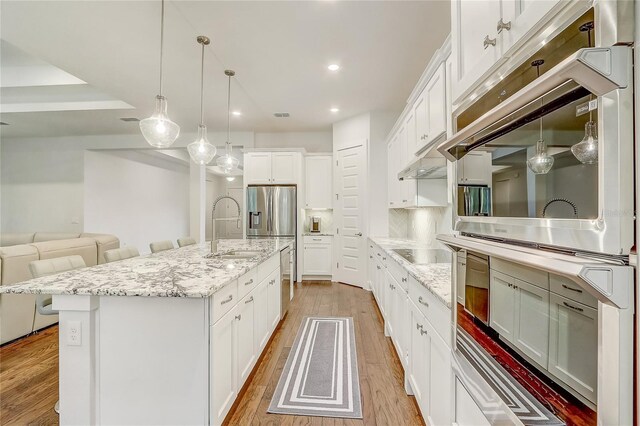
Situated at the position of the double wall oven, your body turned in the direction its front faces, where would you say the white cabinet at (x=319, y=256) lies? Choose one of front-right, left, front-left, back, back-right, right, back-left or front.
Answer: right

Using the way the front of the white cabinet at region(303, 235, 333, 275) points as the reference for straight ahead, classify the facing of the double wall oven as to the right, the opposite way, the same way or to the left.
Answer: to the right

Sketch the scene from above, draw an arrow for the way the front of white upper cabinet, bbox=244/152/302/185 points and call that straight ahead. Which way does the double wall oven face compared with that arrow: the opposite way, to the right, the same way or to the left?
to the right

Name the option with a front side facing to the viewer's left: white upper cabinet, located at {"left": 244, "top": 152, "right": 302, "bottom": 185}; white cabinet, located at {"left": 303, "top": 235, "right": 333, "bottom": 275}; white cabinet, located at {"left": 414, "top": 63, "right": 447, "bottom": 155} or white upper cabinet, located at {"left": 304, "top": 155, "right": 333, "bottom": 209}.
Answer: white cabinet, located at {"left": 414, "top": 63, "right": 447, "bottom": 155}

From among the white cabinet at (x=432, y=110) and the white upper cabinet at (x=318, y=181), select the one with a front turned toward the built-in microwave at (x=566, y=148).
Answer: the white upper cabinet

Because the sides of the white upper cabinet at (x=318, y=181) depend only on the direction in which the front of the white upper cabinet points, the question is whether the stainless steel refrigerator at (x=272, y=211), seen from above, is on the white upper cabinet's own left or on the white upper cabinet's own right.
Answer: on the white upper cabinet's own right

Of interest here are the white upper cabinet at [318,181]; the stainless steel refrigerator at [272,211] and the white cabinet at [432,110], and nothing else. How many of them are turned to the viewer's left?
1

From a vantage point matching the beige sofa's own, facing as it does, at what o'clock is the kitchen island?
The kitchen island is roughly at 7 o'clock from the beige sofa.

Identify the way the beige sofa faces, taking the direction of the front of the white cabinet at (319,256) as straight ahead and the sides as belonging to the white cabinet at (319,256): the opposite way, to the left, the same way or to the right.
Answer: to the right

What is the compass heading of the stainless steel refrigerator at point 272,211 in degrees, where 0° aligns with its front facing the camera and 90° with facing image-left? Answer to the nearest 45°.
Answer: approximately 0°

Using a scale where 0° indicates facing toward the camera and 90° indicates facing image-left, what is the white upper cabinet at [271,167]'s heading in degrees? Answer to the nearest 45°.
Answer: approximately 0°

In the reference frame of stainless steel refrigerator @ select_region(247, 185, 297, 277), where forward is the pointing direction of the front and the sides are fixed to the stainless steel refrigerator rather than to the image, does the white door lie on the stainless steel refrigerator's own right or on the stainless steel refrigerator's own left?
on the stainless steel refrigerator's own left

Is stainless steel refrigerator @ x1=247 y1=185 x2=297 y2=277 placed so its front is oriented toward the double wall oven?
yes

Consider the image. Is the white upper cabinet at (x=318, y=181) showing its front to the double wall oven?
yes

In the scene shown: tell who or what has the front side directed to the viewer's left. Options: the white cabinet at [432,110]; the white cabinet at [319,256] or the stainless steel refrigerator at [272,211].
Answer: the white cabinet at [432,110]
